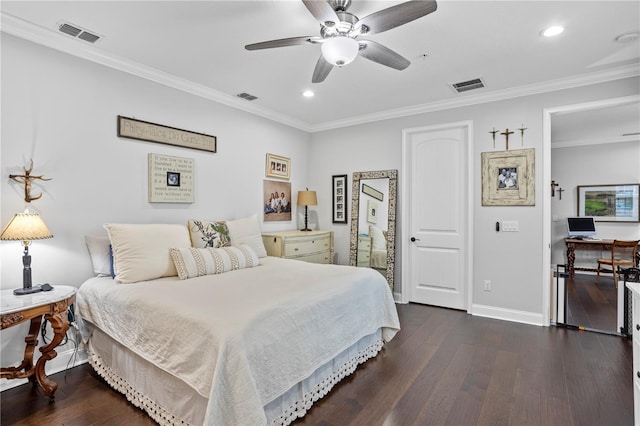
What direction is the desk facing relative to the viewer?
toward the camera

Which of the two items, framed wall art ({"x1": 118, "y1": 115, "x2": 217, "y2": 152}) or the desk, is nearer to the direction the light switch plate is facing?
the framed wall art

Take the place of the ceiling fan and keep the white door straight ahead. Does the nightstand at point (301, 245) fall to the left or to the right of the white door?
left

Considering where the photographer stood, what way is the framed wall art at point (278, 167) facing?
facing the viewer and to the right of the viewer

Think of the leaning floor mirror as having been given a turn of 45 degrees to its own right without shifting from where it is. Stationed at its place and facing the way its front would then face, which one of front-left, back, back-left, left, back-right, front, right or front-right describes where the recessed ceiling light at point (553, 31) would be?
back-left

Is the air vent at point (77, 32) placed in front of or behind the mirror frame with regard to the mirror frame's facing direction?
in front

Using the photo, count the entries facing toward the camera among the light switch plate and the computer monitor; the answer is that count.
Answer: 2

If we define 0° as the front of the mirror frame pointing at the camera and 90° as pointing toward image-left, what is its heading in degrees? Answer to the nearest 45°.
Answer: approximately 45°

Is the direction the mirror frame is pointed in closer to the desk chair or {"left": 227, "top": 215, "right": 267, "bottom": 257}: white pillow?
the white pillow
